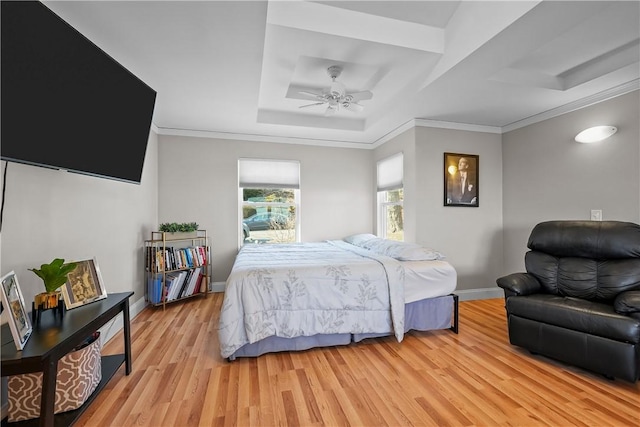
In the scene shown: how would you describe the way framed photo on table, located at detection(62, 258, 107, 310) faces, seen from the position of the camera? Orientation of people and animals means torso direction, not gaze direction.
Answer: facing the viewer and to the right of the viewer

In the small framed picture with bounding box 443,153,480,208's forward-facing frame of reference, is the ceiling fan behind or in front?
in front

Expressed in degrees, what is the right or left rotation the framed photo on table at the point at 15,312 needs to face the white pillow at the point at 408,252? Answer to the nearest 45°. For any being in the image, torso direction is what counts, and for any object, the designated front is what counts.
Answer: approximately 45° to its left

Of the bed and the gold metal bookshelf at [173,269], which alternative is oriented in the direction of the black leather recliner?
the gold metal bookshelf

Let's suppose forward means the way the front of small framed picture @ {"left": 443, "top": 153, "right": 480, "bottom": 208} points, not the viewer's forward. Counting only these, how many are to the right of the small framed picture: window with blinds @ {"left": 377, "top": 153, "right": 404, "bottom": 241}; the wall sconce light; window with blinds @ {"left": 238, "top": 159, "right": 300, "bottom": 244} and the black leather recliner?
2

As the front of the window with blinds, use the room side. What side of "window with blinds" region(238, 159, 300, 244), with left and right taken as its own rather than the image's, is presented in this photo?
front

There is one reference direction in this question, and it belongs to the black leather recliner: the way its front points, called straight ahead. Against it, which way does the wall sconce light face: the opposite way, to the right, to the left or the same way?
the same way

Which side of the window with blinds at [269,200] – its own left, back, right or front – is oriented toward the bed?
front

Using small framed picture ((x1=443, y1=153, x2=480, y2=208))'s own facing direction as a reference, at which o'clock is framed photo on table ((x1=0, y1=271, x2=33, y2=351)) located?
The framed photo on table is roughly at 1 o'clock from the small framed picture.

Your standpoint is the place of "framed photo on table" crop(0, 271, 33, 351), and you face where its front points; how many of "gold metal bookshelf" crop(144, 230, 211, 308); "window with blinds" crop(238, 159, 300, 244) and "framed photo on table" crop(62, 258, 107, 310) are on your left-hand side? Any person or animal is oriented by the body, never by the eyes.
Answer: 3

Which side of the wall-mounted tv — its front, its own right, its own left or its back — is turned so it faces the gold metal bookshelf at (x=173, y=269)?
left

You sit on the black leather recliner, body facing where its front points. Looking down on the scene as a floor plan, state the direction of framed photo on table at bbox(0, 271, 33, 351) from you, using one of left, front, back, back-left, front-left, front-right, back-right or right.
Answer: front

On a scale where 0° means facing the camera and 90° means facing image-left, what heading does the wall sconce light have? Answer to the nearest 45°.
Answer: approximately 45°

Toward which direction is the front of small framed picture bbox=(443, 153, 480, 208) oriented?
toward the camera

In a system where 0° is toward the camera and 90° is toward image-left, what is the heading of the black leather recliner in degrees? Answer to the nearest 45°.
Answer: approximately 45°

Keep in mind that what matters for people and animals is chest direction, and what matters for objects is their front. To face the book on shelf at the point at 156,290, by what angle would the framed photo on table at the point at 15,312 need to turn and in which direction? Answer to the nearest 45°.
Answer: approximately 90° to its left

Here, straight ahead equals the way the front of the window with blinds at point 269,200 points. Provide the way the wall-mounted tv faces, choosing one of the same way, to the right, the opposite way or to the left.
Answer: to the left

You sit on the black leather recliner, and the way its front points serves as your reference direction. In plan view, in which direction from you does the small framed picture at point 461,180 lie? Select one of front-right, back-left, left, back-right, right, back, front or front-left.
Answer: right
